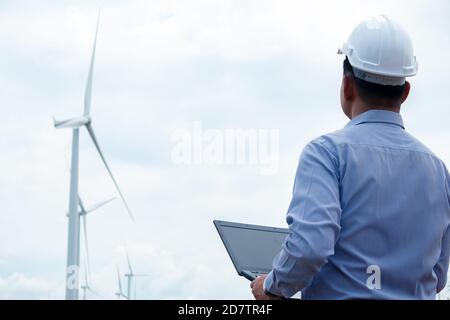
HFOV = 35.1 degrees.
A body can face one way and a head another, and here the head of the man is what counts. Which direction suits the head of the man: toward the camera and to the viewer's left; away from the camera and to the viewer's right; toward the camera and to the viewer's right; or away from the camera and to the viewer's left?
away from the camera and to the viewer's left

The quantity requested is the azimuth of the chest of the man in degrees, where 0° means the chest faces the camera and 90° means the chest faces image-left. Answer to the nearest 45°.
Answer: approximately 135°
